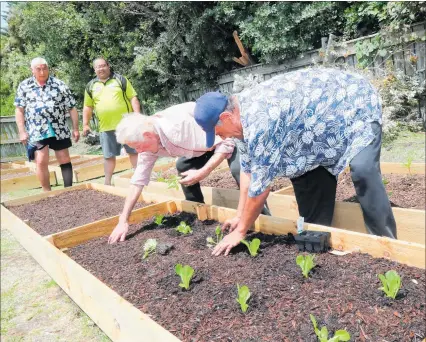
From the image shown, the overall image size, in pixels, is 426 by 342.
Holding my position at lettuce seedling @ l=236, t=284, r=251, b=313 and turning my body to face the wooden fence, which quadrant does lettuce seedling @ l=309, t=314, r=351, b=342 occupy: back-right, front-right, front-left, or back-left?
back-right

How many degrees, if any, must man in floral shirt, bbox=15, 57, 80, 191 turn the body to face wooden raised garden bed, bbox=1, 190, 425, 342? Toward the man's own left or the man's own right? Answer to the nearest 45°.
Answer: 0° — they already face it

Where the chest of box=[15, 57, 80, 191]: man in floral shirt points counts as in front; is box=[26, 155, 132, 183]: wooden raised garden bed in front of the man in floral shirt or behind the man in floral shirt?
behind

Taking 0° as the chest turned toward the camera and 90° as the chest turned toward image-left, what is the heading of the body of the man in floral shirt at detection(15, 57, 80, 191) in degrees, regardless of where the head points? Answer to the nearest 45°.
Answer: approximately 0°

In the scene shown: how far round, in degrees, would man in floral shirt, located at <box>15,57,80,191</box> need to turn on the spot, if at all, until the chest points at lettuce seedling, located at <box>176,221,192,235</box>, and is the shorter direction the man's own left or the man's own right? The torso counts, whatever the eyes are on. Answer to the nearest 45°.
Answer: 0° — they already face it

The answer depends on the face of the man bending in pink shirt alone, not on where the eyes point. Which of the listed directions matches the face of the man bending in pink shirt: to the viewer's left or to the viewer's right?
to the viewer's left
